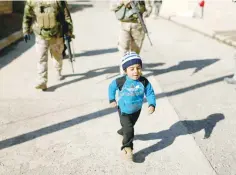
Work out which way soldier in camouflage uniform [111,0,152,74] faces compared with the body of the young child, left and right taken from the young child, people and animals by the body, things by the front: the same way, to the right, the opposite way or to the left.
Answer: the same way

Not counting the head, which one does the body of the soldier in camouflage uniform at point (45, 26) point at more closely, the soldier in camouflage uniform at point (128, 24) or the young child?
the young child

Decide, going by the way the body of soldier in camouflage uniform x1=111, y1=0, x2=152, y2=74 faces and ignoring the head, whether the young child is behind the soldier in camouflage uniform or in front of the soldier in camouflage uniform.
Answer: in front

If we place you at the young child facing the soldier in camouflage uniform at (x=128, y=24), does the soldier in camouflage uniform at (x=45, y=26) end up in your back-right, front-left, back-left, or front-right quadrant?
front-left

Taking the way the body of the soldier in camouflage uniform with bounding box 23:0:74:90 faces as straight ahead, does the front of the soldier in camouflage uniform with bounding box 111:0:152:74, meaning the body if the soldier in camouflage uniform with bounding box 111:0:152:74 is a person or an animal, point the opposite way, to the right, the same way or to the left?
the same way

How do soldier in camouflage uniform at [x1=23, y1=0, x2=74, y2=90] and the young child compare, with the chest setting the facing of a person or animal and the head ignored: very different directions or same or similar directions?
same or similar directions

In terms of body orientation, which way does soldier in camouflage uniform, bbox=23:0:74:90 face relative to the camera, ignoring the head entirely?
toward the camera

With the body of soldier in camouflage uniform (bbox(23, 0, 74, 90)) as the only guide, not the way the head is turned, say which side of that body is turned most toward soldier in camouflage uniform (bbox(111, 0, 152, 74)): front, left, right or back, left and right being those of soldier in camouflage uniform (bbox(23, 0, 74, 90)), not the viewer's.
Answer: left

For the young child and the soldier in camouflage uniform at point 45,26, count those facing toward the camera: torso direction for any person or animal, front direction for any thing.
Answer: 2

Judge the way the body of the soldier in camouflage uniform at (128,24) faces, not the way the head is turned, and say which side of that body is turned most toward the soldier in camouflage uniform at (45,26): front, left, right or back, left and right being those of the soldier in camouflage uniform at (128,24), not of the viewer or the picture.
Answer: right

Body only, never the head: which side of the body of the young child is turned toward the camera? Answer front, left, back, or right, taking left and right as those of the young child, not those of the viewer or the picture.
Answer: front

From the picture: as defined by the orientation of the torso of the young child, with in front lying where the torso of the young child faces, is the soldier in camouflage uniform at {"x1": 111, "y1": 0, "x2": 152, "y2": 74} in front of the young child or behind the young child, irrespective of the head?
behind

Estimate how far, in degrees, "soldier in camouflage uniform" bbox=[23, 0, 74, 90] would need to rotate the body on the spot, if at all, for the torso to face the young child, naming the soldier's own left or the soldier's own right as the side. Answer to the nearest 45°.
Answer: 0° — they already face them

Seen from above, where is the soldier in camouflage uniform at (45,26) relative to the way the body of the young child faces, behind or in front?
behind

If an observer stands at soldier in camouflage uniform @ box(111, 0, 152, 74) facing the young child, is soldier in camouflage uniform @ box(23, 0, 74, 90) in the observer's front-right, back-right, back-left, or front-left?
front-right
